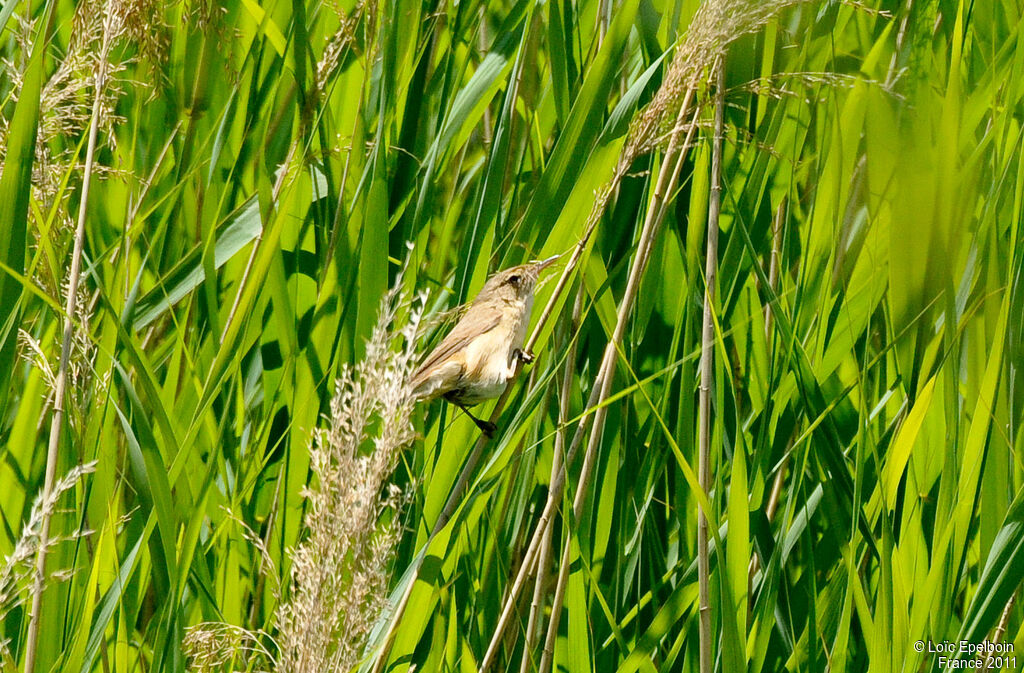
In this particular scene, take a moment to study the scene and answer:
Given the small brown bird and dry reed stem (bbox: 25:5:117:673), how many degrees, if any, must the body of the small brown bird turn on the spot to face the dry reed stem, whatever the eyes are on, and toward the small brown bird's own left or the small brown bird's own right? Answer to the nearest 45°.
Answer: approximately 135° to the small brown bird's own right

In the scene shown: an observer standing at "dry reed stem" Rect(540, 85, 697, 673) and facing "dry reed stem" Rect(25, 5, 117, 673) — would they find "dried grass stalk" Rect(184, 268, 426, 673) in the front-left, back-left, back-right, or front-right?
front-left

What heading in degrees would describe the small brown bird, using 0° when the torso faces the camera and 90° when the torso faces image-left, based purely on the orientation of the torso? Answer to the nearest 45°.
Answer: approximately 270°

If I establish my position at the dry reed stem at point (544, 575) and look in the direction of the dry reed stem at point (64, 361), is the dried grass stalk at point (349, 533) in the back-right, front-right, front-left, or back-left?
front-left

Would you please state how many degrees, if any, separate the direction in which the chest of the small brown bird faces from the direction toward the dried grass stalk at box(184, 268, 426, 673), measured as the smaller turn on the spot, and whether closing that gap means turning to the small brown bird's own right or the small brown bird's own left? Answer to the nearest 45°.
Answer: approximately 90° to the small brown bird's own right
